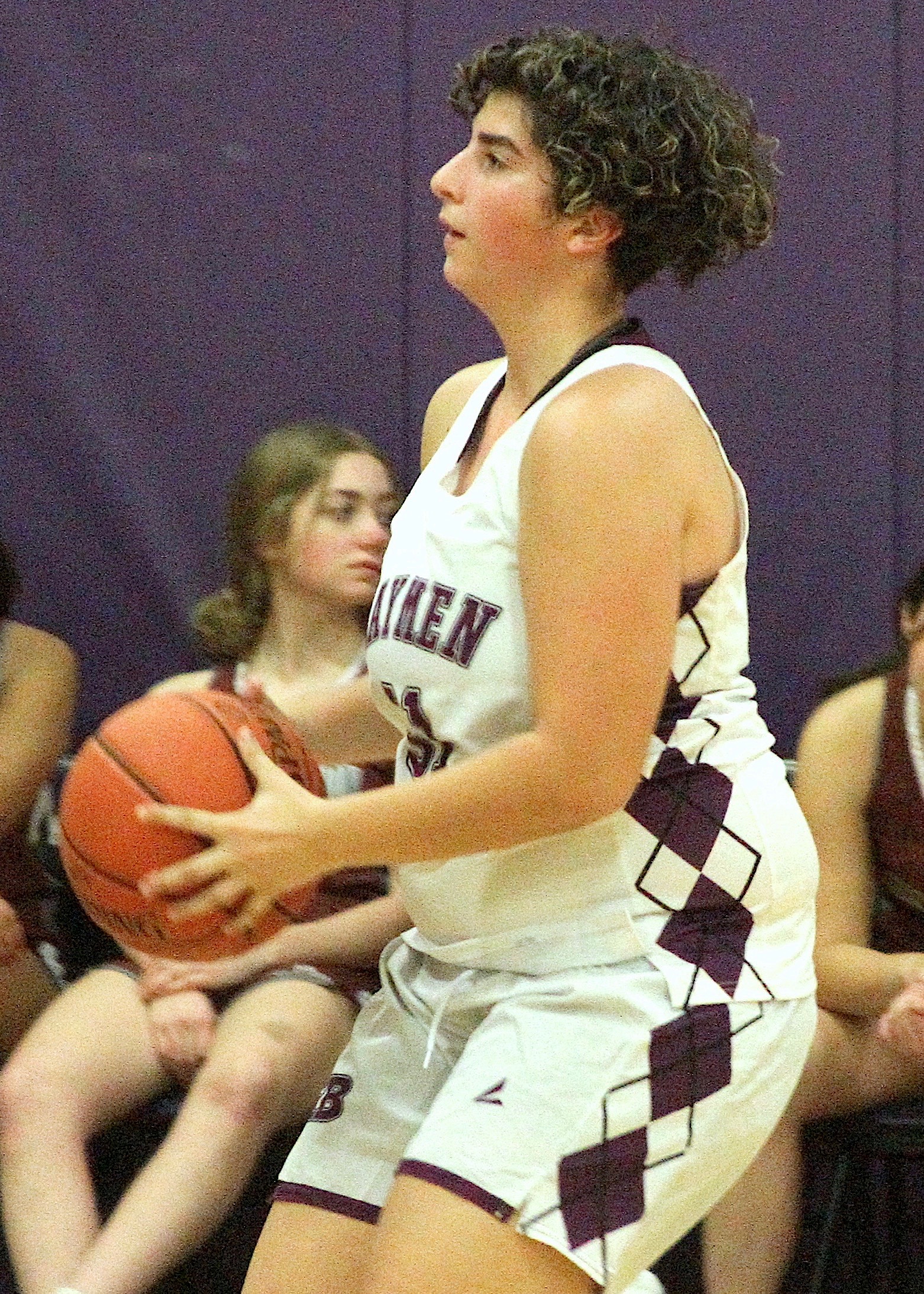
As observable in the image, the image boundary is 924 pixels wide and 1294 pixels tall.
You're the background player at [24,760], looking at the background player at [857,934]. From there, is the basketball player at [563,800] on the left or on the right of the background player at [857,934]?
right

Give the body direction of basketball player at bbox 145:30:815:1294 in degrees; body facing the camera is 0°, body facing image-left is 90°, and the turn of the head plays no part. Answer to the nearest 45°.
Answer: approximately 45°

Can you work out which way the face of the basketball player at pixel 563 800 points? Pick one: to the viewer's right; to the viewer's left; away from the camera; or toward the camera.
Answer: to the viewer's left

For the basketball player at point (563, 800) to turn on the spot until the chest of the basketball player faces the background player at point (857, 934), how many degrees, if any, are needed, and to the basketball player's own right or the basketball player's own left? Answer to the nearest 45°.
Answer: approximately 180°
